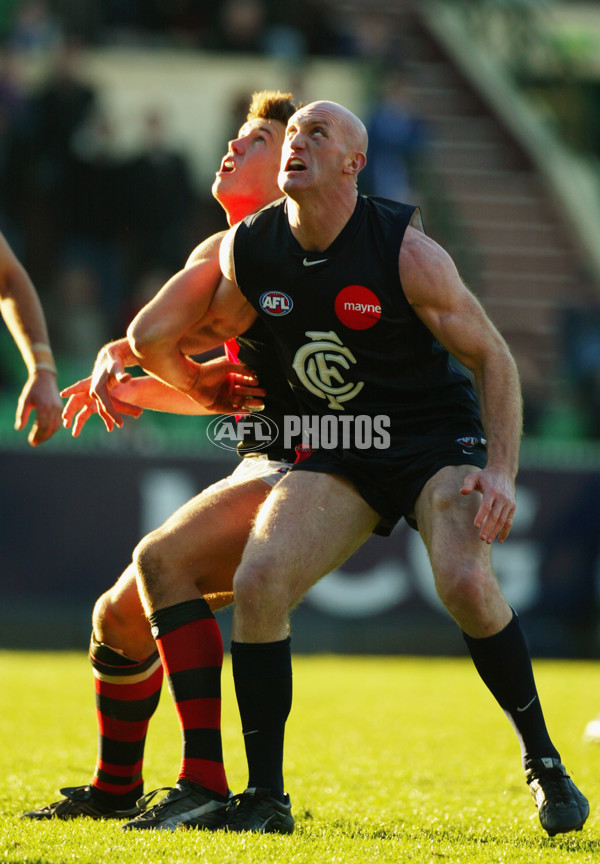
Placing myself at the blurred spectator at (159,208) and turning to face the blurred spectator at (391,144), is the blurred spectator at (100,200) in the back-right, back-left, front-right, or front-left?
back-left

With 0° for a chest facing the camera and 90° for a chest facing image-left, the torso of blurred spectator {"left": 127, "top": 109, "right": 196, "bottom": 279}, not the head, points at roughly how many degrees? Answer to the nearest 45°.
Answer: approximately 0°

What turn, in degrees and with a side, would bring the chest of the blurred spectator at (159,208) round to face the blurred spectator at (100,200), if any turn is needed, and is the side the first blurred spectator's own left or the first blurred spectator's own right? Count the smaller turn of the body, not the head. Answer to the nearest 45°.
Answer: approximately 90° to the first blurred spectator's own right

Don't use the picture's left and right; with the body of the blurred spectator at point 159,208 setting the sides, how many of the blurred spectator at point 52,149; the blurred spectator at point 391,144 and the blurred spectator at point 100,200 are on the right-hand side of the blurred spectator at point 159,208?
2

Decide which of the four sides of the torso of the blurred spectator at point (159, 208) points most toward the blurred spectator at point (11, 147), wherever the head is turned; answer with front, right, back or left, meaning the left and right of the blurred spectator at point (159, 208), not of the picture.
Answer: right

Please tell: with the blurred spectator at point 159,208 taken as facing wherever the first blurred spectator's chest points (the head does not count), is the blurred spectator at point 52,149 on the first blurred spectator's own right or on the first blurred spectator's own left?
on the first blurred spectator's own right

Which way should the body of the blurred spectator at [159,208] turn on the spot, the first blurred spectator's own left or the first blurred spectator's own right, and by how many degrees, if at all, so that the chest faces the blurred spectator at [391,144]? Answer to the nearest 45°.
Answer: approximately 90° to the first blurred spectator's own left
